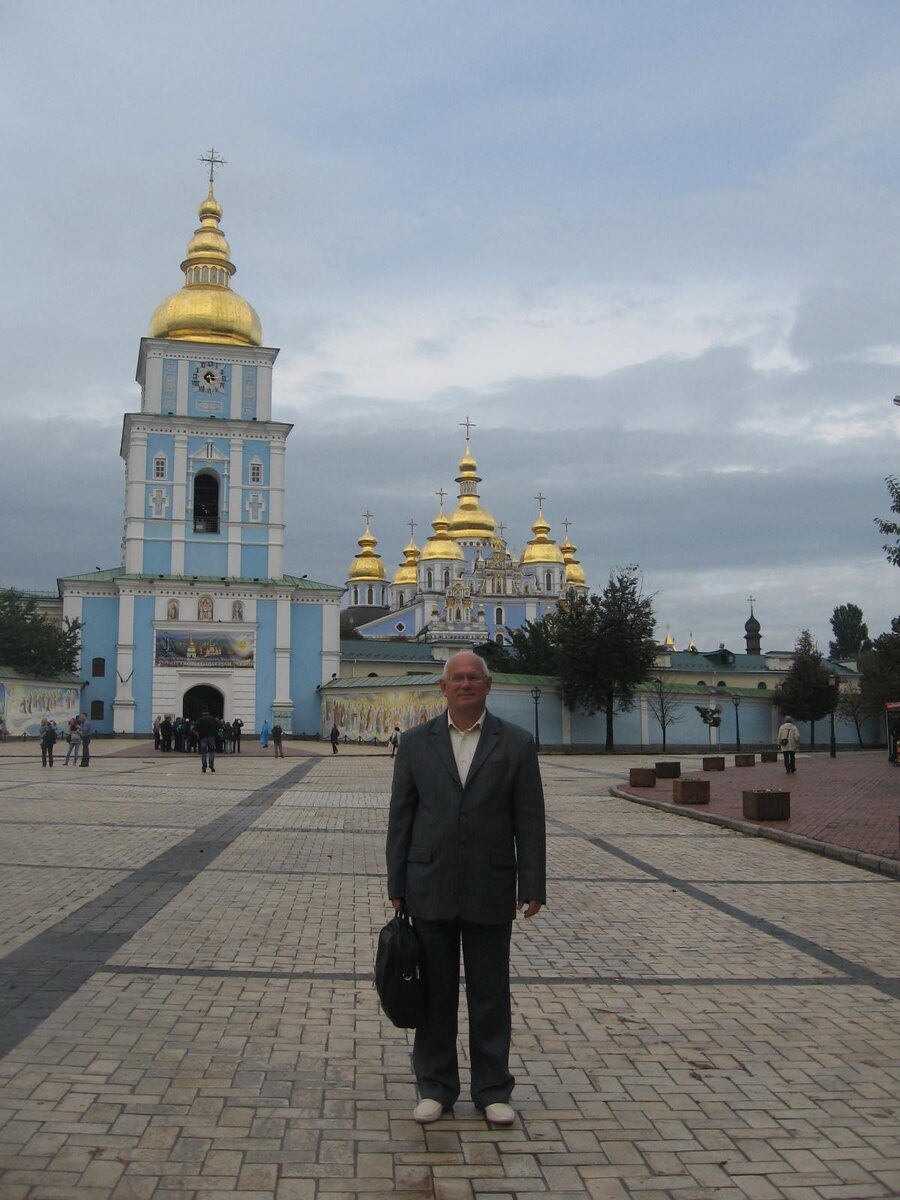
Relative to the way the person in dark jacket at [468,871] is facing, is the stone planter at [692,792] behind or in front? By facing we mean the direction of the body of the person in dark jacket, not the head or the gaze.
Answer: behind

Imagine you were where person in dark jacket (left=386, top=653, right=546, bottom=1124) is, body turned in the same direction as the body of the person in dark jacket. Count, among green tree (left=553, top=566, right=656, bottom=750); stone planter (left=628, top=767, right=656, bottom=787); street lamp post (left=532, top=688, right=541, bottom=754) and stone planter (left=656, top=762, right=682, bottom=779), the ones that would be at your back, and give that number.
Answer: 4

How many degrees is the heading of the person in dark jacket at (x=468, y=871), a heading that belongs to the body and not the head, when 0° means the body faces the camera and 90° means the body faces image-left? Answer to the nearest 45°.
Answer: approximately 0°

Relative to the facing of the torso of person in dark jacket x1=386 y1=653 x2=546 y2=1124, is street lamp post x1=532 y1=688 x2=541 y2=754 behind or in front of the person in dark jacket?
behind

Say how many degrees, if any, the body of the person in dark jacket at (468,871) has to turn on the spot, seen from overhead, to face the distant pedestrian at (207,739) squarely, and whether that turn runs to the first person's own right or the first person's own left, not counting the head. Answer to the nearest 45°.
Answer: approximately 180°
